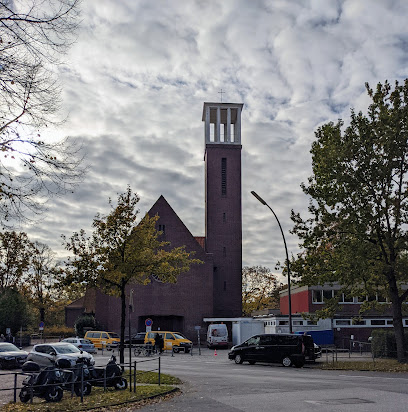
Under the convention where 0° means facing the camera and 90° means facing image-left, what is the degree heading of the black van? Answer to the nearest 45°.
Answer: approximately 135°

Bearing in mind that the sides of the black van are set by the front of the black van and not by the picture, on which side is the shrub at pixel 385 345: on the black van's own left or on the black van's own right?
on the black van's own right

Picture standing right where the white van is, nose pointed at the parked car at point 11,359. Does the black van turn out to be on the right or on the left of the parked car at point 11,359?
left

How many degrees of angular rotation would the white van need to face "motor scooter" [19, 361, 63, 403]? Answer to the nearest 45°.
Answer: approximately 180°

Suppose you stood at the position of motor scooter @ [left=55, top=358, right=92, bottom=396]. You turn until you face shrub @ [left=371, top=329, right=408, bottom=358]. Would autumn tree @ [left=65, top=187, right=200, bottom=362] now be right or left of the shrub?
left

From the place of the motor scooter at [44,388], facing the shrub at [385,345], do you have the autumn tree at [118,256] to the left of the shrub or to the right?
left

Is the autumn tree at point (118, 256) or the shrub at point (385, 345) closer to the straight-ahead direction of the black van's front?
the autumn tree
